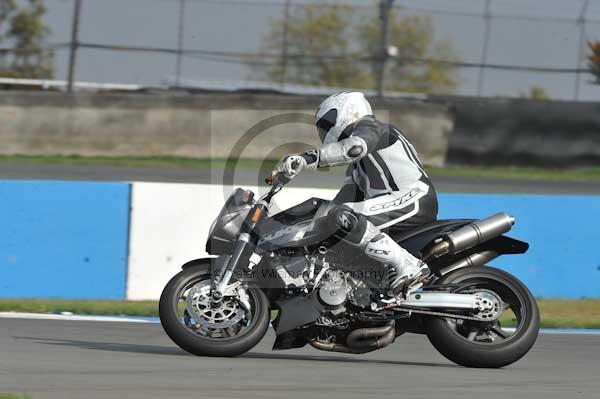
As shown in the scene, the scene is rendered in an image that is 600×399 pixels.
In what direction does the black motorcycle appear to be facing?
to the viewer's left

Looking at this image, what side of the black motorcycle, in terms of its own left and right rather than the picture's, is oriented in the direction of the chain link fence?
right

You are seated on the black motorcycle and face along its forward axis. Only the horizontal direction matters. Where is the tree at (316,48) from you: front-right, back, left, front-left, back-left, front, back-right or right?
right

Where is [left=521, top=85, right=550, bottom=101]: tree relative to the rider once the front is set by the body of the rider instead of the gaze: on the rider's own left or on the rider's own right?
on the rider's own right

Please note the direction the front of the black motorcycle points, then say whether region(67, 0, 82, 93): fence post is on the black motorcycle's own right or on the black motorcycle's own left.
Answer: on the black motorcycle's own right

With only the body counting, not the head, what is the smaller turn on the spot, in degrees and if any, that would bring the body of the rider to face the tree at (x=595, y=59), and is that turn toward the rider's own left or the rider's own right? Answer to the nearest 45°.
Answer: approximately 90° to the rider's own right

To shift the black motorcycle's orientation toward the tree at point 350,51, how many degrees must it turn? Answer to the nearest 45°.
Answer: approximately 90° to its right

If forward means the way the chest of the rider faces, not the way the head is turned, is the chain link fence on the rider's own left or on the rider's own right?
on the rider's own right

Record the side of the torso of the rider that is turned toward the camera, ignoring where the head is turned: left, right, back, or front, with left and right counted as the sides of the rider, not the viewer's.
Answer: left

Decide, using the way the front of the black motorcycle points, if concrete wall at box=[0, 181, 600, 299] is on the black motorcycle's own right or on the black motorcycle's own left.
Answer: on the black motorcycle's own right

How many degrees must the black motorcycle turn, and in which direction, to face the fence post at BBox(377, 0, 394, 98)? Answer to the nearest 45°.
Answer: approximately 90° to its right

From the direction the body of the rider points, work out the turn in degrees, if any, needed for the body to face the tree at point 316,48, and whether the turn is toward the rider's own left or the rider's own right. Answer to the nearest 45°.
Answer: approximately 90° to the rider's own right

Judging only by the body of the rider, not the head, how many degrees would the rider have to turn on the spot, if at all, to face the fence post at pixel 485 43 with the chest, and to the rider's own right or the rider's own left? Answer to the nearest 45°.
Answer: approximately 90° to the rider's own right

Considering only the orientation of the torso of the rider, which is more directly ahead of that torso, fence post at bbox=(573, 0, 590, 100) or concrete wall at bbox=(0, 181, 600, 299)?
the concrete wall
